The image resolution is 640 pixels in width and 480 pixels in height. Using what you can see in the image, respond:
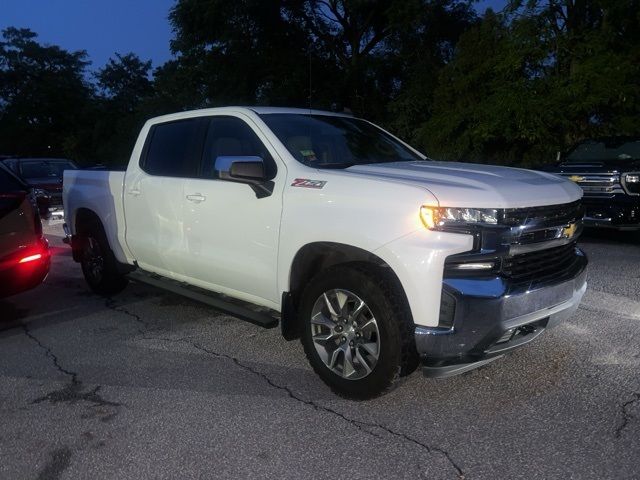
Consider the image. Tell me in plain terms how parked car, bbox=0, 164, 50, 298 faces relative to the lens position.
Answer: facing away from the viewer and to the left of the viewer

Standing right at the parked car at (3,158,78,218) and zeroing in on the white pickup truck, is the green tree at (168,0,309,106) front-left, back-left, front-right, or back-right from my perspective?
back-left

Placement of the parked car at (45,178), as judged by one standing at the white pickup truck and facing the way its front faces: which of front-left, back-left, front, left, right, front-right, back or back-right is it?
back

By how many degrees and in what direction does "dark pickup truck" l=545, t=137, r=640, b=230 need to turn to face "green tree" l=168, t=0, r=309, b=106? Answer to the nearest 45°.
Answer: approximately 90° to its right

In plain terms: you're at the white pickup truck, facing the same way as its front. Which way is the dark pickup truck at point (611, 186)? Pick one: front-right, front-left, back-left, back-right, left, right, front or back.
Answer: left

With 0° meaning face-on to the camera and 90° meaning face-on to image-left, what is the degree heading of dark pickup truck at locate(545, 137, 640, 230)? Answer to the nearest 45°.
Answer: approximately 45°

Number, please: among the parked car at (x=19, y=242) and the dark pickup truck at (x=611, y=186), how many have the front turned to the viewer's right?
0

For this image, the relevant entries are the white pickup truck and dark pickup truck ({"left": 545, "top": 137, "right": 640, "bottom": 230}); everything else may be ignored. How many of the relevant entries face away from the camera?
0

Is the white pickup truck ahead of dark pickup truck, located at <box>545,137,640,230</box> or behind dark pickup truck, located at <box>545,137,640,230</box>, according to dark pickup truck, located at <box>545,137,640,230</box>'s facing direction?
ahead

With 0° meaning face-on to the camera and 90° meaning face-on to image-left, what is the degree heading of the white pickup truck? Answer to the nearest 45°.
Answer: approximately 315°

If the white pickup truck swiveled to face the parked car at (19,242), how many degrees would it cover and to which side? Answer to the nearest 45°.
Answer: approximately 180°
